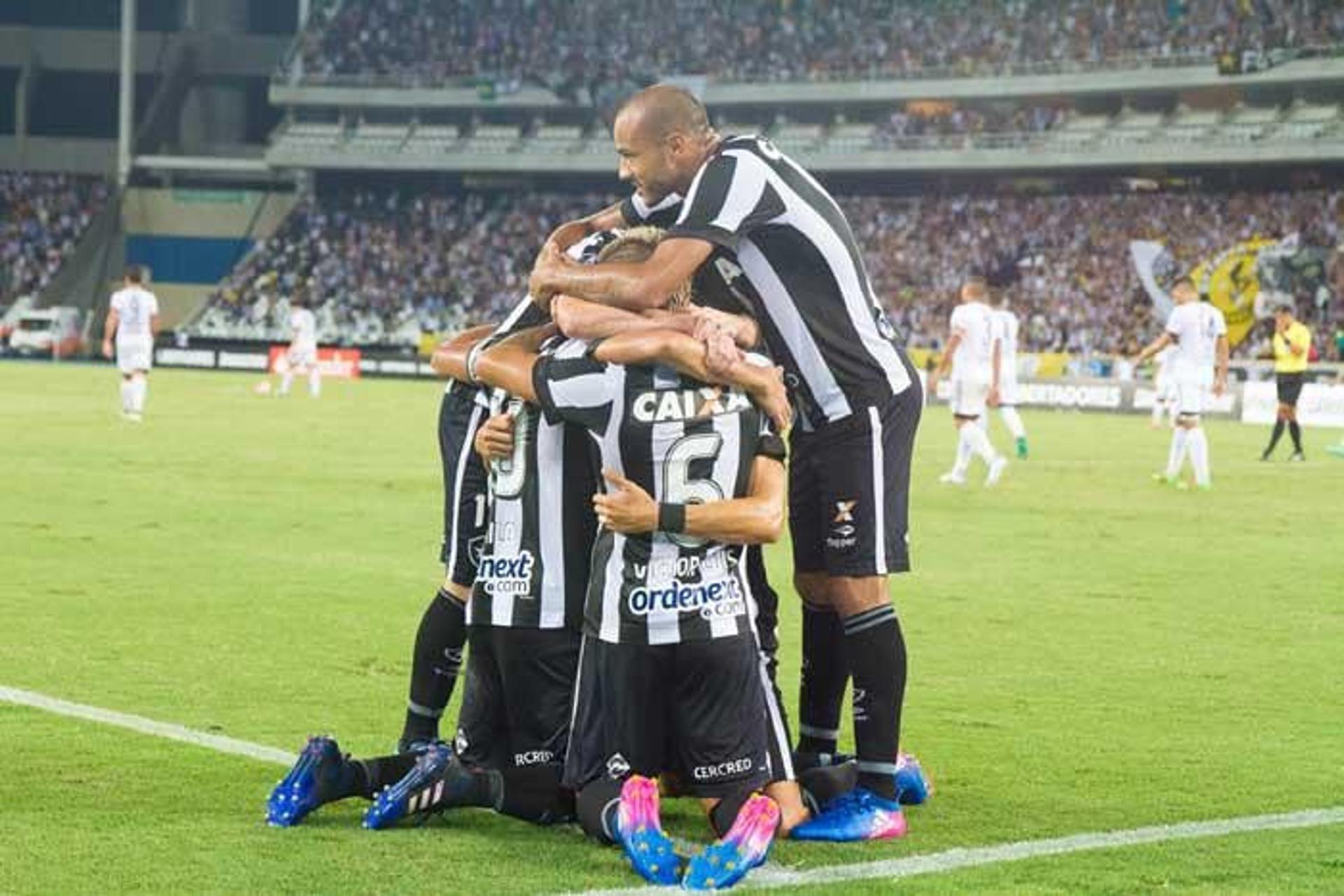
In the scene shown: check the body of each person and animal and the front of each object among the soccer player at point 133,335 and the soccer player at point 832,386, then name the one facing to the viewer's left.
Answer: the soccer player at point 832,386

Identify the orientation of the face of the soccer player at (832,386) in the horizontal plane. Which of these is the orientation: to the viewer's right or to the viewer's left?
to the viewer's left

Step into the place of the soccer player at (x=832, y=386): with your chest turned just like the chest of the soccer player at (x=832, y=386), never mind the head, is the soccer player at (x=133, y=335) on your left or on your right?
on your right

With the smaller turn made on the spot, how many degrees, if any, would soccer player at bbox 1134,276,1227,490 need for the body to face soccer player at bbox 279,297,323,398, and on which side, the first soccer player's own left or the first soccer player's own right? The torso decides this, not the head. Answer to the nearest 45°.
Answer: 0° — they already face them

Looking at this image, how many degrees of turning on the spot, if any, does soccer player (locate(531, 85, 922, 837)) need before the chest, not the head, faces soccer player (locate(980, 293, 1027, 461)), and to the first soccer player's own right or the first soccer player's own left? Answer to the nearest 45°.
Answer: approximately 90° to the first soccer player's own right

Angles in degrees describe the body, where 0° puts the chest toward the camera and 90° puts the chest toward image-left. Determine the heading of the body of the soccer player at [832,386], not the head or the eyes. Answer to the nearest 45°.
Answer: approximately 90°
